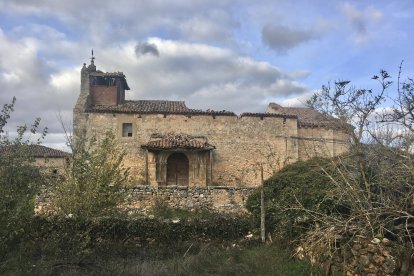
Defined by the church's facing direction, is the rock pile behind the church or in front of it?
in front

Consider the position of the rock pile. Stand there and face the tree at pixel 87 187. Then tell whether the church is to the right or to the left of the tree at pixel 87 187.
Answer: right

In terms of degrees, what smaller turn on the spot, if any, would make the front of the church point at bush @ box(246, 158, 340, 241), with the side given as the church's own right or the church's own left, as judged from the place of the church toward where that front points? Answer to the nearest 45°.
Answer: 0° — it already faces it

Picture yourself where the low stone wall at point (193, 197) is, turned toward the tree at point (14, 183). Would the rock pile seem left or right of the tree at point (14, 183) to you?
left

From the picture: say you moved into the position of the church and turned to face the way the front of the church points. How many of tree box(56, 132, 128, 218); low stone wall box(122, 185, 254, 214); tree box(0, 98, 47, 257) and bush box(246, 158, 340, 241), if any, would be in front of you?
4

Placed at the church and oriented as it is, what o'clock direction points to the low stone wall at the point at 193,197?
The low stone wall is roughly at 12 o'clock from the church.

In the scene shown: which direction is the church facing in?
toward the camera

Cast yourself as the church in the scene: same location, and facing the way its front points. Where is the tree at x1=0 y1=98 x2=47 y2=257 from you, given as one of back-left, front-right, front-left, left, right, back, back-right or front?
front

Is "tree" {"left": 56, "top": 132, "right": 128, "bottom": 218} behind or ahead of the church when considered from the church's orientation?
ahead
